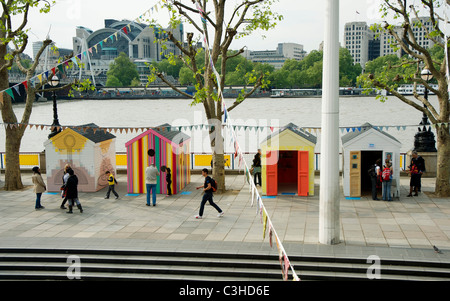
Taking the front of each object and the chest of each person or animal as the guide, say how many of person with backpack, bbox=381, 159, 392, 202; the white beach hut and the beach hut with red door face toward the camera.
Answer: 2

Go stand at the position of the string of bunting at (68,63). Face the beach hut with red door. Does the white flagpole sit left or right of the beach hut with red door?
right

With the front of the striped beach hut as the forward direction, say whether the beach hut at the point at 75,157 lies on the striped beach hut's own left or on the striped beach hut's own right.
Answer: on the striped beach hut's own right

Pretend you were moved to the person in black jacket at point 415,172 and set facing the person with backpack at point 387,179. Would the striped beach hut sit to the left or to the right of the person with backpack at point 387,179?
right

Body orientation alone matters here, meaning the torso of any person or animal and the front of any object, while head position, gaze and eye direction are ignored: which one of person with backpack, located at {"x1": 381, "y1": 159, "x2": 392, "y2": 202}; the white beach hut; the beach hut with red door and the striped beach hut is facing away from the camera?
the person with backpack

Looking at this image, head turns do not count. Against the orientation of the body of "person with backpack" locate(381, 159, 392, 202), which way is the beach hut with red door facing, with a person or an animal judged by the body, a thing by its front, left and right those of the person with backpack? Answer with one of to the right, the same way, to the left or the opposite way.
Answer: the opposite way

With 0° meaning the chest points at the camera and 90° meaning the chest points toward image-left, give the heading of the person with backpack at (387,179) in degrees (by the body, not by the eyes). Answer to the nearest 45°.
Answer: approximately 180°

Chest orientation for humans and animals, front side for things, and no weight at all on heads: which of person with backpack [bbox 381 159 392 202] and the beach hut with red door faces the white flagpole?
the beach hut with red door

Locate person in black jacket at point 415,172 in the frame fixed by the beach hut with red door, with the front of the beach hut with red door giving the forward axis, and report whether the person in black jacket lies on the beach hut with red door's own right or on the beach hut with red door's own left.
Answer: on the beach hut with red door's own left

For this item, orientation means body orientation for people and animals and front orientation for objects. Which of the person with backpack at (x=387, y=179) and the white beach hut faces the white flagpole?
the white beach hut

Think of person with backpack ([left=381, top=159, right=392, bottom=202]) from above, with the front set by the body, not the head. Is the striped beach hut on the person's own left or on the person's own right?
on the person's own left

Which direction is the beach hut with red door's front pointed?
toward the camera

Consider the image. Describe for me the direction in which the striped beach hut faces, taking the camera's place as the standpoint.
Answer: facing the viewer and to the left of the viewer

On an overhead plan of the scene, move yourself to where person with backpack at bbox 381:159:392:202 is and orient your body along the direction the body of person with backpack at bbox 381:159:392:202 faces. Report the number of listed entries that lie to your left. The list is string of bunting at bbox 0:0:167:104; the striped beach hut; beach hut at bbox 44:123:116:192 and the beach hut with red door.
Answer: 4

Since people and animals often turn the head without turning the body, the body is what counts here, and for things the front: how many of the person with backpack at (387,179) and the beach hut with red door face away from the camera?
1

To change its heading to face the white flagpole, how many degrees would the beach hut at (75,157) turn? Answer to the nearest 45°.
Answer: approximately 90° to its left
